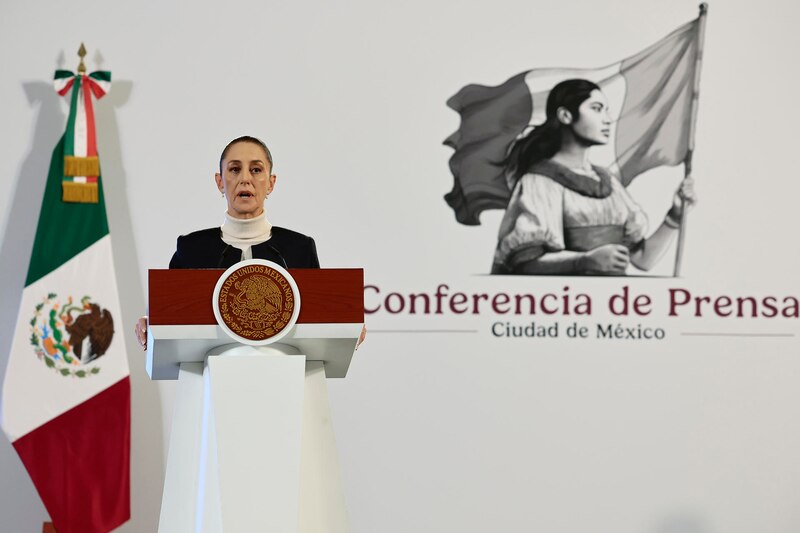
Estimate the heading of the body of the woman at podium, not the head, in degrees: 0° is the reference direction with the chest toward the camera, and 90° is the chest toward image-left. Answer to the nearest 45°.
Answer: approximately 0°

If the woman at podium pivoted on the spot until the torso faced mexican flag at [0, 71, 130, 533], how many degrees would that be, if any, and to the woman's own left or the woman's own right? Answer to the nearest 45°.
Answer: approximately 135° to the woman's own right

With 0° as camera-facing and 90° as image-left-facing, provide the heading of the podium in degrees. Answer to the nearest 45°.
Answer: approximately 0°

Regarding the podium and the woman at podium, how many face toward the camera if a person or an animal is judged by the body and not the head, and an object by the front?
2
